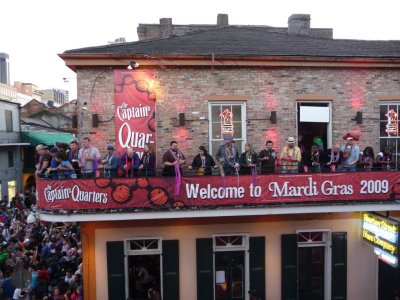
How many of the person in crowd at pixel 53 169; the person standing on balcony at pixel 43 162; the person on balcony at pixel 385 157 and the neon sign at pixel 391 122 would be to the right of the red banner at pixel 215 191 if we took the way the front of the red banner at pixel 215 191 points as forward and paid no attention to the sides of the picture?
2

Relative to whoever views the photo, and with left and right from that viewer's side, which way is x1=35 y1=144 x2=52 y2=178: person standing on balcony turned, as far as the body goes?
facing to the left of the viewer

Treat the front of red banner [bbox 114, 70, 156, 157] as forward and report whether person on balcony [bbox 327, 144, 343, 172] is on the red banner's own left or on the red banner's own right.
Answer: on the red banner's own left

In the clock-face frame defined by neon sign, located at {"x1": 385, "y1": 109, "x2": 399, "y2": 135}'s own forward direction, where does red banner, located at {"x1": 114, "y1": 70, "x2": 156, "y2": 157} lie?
The red banner is roughly at 2 o'clock from the neon sign.

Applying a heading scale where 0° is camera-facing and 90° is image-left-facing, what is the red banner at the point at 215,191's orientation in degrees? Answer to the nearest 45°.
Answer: approximately 0°

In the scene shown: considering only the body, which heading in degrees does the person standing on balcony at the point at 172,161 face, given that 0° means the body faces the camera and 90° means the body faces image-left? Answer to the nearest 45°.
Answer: approximately 315°
